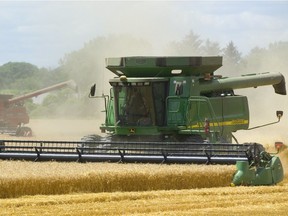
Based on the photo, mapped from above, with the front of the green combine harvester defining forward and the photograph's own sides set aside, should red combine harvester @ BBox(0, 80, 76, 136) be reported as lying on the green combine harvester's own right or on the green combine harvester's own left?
on the green combine harvester's own right

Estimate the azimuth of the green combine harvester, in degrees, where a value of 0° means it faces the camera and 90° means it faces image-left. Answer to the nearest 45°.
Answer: approximately 45°
